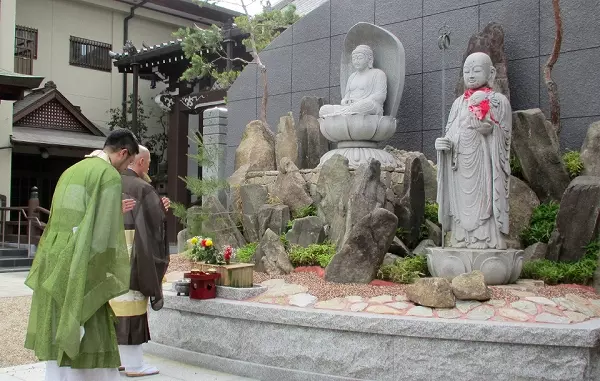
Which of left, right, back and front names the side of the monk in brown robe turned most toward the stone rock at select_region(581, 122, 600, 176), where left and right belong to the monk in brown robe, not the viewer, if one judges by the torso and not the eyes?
front

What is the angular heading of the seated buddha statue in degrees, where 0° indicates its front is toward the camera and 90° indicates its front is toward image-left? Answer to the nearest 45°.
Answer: approximately 45°

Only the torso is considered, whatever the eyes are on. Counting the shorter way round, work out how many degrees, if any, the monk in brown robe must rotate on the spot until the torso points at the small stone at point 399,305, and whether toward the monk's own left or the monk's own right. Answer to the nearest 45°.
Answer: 0° — they already face it

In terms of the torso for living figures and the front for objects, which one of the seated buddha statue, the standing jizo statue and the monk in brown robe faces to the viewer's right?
the monk in brown robe

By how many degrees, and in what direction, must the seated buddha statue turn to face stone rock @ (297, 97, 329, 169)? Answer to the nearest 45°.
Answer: approximately 90° to its right

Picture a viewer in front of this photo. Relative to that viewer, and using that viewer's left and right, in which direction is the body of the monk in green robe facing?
facing away from the viewer and to the right of the viewer

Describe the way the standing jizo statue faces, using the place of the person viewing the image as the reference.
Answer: facing the viewer and to the left of the viewer

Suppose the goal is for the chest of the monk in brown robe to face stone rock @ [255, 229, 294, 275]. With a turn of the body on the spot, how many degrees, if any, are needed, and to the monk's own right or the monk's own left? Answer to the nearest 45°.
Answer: approximately 45° to the monk's own left

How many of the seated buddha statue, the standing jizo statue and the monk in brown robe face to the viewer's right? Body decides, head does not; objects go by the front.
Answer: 1

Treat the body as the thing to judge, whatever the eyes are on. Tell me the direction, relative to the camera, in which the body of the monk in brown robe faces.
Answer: to the viewer's right

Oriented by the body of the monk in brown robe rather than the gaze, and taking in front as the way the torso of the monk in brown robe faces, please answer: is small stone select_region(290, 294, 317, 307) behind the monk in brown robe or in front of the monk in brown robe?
in front

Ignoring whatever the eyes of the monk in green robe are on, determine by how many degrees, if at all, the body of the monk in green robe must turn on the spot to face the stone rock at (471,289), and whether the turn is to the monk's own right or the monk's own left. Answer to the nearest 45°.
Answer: approximately 45° to the monk's own right

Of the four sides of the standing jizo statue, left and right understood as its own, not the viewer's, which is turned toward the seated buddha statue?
right
